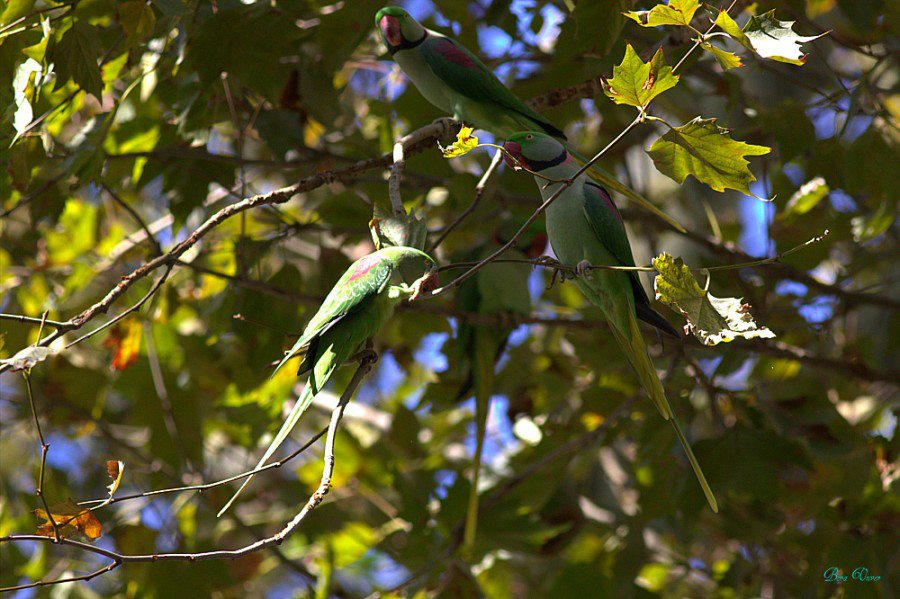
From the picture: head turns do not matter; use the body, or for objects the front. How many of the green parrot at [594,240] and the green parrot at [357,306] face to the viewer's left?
1

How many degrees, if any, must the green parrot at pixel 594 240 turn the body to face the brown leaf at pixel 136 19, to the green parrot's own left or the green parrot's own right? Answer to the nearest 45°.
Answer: approximately 45° to the green parrot's own right

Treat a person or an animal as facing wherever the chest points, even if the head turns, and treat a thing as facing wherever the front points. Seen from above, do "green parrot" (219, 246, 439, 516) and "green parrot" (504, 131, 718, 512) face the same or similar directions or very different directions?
very different directions

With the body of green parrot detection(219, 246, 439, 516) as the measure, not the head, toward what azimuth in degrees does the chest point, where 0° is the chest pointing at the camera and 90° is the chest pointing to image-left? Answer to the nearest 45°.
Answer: approximately 270°

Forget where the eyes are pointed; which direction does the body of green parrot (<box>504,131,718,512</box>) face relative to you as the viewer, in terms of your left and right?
facing to the left of the viewer
